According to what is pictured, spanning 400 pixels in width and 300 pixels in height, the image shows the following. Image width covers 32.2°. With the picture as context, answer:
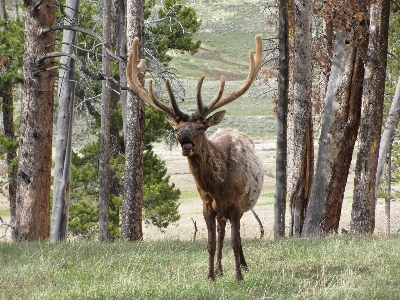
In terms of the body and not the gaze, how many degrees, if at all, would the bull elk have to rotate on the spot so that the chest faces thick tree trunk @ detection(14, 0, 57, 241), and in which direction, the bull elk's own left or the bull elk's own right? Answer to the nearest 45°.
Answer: approximately 90° to the bull elk's own right

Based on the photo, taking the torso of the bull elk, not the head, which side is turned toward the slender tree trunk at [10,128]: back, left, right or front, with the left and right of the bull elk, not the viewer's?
right

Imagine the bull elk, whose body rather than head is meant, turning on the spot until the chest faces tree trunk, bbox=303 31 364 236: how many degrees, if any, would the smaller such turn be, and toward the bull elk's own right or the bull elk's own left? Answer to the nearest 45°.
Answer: approximately 180°

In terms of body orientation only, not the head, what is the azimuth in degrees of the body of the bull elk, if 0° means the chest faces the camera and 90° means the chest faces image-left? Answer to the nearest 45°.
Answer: approximately 45°

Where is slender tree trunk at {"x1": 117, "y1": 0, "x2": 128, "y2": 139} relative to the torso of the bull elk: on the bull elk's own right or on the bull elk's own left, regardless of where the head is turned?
on the bull elk's own right

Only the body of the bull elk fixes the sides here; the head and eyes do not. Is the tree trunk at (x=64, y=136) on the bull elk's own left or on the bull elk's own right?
on the bull elk's own right

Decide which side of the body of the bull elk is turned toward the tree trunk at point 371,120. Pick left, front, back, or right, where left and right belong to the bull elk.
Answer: back
